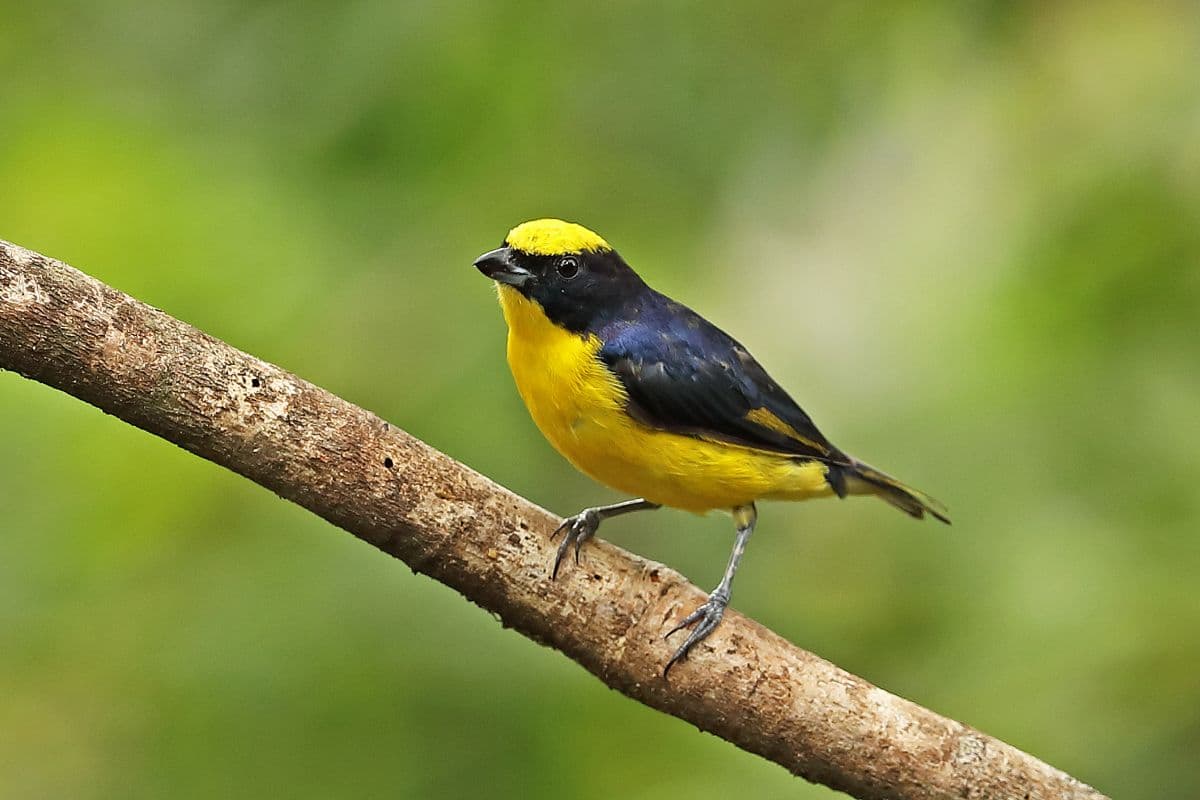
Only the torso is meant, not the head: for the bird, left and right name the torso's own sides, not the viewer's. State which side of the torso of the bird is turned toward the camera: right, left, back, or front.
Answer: left
